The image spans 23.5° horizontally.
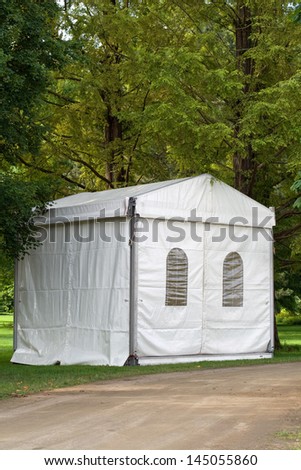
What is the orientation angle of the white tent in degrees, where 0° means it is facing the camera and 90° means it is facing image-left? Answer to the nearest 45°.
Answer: approximately 315°
